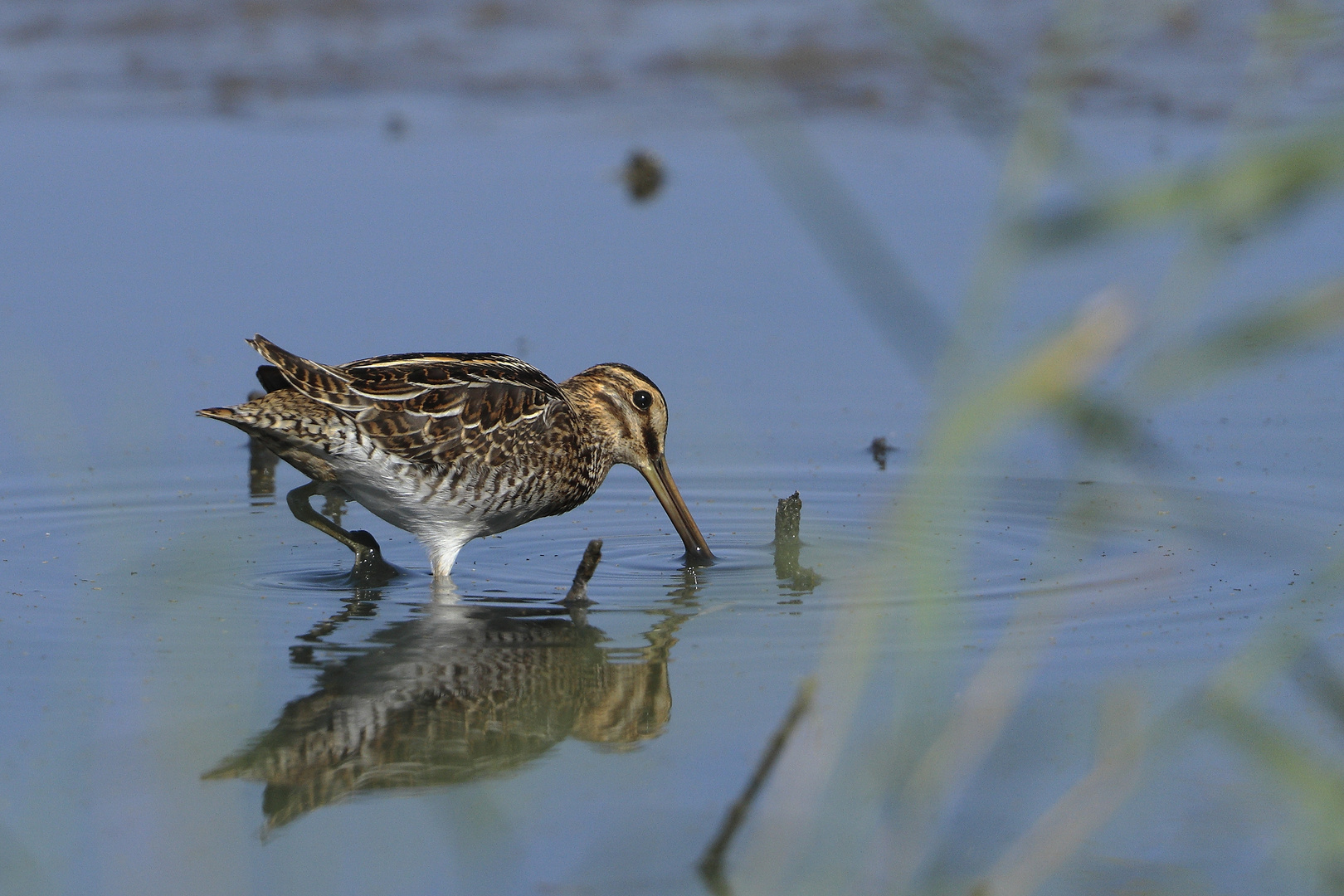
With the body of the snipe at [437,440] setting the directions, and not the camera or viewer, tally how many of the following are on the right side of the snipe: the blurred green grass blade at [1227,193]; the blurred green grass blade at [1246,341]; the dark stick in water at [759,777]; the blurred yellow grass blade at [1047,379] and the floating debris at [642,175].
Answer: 4

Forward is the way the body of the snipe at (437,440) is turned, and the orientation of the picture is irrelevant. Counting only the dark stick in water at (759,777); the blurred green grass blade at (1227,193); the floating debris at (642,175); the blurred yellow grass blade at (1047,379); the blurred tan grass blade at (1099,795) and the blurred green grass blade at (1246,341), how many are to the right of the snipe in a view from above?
5

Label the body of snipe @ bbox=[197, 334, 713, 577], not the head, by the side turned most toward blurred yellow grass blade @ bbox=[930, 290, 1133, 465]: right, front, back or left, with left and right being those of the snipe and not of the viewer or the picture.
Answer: right

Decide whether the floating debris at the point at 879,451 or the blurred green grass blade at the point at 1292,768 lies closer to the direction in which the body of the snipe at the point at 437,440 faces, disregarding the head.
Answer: the floating debris

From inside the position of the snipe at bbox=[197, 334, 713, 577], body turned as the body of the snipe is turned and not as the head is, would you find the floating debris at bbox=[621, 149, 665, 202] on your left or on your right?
on your left

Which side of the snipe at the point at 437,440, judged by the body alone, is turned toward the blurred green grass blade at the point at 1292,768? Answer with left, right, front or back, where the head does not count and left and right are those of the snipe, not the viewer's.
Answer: right

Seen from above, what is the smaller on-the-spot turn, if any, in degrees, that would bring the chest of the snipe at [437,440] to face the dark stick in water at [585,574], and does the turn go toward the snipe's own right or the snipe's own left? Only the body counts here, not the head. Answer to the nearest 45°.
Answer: approximately 45° to the snipe's own right

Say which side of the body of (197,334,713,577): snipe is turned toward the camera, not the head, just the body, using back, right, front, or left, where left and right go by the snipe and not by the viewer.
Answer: right

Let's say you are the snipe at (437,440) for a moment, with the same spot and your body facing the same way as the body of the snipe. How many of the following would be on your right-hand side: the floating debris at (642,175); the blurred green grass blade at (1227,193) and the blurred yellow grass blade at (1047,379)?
2

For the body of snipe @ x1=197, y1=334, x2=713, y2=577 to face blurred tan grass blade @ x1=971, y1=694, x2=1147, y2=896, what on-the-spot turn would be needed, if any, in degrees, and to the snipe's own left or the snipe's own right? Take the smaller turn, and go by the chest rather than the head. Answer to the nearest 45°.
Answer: approximately 90° to the snipe's own right

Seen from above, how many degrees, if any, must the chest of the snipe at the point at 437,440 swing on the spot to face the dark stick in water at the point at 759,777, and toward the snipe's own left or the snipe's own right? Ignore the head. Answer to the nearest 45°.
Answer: approximately 90° to the snipe's own right
